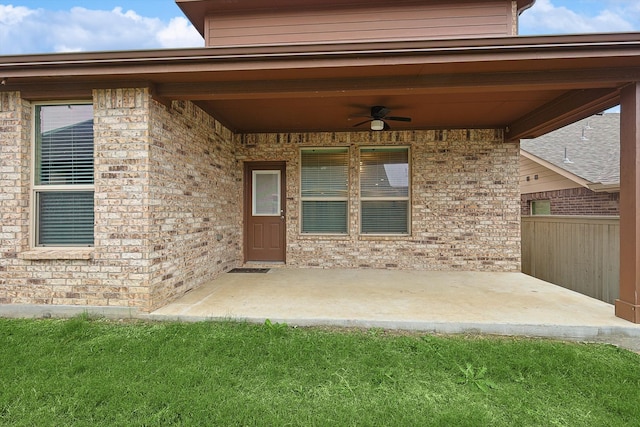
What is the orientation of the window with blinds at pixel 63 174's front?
toward the camera

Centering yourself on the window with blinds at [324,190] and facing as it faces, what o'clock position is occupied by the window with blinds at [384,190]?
the window with blinds at [384,190] is roughly at 9 o'clock from the window with blinds at [324,190].

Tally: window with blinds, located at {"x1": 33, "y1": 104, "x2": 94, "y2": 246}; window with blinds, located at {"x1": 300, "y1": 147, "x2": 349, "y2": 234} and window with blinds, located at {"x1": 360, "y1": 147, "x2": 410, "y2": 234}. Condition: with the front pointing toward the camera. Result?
3

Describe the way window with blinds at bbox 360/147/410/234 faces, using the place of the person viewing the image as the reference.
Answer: facing the viewer

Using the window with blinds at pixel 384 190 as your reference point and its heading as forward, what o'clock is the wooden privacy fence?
The wooden privacy fence is roughly at 9 o'clock from the window with blinds.

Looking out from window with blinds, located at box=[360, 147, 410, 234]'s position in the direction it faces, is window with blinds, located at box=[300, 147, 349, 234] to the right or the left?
on its right

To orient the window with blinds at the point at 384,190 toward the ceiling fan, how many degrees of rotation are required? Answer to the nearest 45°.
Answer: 0° — it already faces it

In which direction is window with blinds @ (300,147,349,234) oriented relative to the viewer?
toward the camera

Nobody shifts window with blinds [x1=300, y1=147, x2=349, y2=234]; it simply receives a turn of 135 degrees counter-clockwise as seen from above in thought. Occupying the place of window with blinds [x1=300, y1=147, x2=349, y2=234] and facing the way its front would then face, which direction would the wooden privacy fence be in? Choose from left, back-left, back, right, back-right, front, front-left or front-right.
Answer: front-right

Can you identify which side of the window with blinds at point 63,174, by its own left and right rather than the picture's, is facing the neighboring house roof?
left

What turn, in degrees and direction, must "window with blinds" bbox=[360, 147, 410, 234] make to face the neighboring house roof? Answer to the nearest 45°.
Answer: approximately 135° to its left
